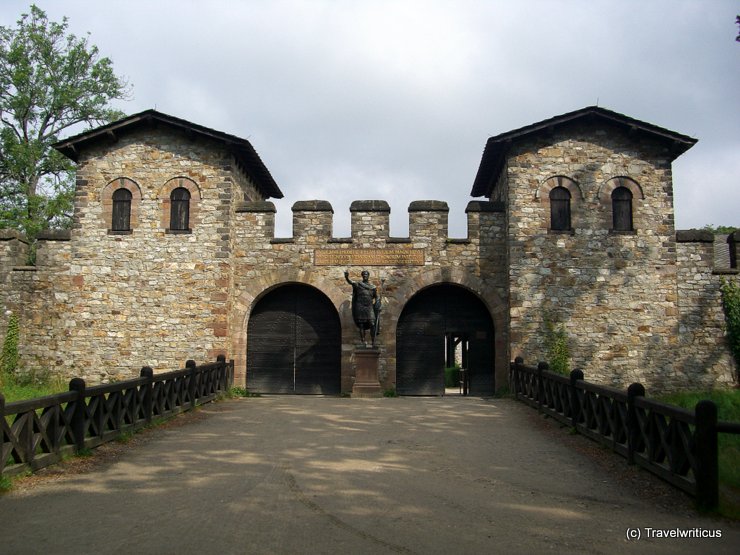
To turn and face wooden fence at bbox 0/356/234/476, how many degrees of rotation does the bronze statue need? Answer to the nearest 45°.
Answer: approximately 45° to its right

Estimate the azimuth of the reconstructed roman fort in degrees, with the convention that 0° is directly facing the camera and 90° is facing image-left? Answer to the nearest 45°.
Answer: approximately 0°

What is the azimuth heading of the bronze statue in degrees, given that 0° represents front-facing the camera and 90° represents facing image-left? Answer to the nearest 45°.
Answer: approximately 0°

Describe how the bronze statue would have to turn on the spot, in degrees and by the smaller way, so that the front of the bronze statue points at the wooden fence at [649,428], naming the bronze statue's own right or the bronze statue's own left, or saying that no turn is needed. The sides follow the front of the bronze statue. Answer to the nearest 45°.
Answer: approximately 45° to the bronze statue's own left

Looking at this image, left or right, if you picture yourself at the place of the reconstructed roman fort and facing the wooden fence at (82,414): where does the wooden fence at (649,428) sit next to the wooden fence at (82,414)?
left
